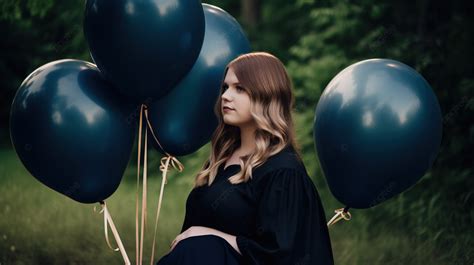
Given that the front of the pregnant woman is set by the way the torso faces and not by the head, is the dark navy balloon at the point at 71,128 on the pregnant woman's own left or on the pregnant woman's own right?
on the pregnant woman's own right

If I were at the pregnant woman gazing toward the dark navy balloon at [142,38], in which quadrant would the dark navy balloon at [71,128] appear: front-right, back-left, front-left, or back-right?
front-left

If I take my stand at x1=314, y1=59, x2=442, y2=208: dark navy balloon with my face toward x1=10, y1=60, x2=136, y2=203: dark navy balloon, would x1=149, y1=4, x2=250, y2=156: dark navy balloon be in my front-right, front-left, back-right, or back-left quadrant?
front-right

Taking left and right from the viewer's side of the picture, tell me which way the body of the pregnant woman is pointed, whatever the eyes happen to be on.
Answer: facing the viewer and to the left of the viewer

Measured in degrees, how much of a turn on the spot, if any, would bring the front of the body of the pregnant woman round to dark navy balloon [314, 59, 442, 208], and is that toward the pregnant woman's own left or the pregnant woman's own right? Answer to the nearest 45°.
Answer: approximately 180°

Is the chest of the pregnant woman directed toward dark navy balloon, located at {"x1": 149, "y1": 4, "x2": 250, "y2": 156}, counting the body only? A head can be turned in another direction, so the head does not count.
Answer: no

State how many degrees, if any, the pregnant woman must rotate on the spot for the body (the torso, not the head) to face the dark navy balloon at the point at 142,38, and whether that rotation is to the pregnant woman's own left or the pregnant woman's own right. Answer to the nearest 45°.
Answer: approximately 90° to the pregnant woman's own right
